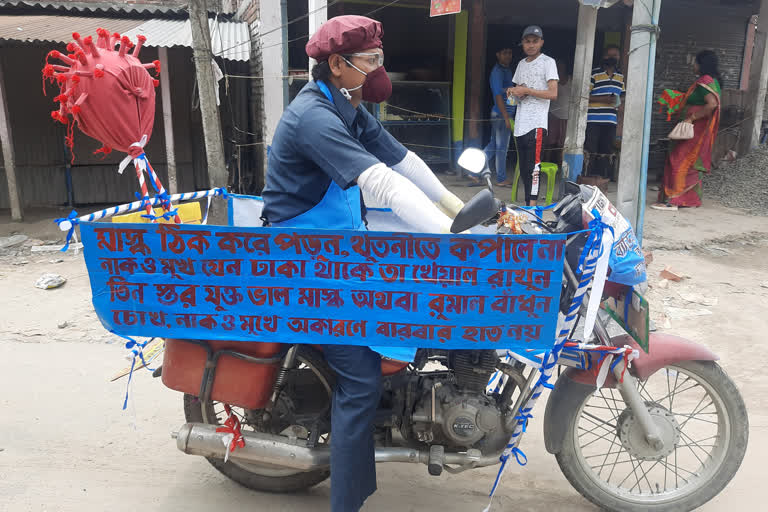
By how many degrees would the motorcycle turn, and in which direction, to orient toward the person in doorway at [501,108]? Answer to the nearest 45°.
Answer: approximately 90° to its left

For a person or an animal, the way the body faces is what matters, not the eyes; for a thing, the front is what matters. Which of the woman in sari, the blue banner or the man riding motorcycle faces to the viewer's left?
the woman in sari

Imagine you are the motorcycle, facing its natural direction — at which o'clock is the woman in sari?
The woman in sari is roughly at 10 o'clock from the motorcycle.

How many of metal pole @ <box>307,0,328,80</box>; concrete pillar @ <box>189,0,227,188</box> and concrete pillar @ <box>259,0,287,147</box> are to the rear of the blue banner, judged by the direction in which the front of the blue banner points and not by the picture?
3

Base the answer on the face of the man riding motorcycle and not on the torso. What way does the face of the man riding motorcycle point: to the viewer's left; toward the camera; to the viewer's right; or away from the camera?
to the viewer's right

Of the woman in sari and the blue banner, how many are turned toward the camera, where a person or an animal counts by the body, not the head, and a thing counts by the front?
1

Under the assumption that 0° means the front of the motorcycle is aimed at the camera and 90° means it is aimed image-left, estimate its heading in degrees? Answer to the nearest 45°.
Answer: approximately 270°

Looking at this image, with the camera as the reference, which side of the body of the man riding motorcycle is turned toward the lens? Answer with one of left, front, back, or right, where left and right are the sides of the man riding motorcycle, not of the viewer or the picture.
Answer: right

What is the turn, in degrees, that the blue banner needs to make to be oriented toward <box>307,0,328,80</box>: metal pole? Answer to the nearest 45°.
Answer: approximately 180°

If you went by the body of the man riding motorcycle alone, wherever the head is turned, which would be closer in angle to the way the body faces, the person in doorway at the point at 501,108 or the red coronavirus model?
the person in doorway

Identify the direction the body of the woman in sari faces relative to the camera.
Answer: to the viewer's left

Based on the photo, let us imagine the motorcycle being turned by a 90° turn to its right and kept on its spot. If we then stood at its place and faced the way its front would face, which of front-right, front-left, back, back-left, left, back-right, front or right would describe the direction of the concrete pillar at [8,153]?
back-right

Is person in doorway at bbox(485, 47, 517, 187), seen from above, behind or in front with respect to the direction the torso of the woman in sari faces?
in front
